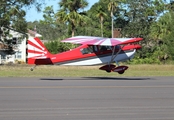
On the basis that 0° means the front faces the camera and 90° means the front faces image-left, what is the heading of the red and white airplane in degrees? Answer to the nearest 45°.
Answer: approximately 270°
